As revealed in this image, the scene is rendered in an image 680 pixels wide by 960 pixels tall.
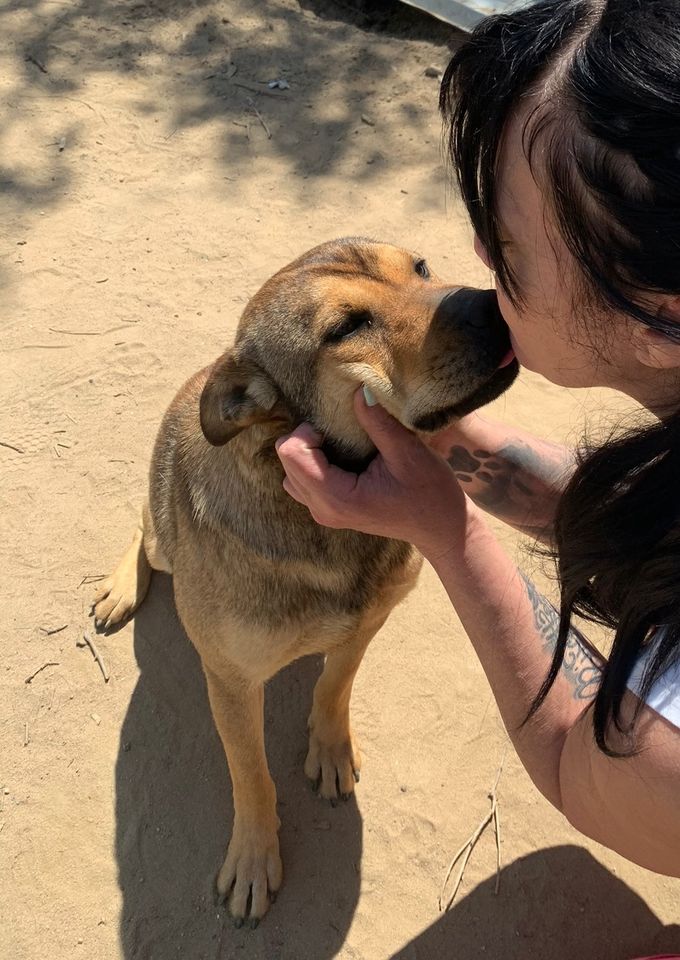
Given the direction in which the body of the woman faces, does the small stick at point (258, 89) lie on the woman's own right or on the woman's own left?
on the woman's own right

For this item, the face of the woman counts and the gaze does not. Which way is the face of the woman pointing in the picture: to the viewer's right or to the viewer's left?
to the viewer's left

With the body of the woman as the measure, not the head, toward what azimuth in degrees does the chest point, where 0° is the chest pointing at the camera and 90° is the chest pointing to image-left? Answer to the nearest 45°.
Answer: approximately 90°

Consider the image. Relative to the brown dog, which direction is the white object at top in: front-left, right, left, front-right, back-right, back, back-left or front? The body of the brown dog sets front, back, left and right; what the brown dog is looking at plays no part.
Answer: back-left

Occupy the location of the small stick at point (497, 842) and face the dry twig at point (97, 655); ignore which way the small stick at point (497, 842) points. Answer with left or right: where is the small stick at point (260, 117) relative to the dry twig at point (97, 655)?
right

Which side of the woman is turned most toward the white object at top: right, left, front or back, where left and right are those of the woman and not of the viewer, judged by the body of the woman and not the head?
right

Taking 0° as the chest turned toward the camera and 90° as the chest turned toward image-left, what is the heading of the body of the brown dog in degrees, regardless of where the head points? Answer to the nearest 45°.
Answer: approximately 315°
